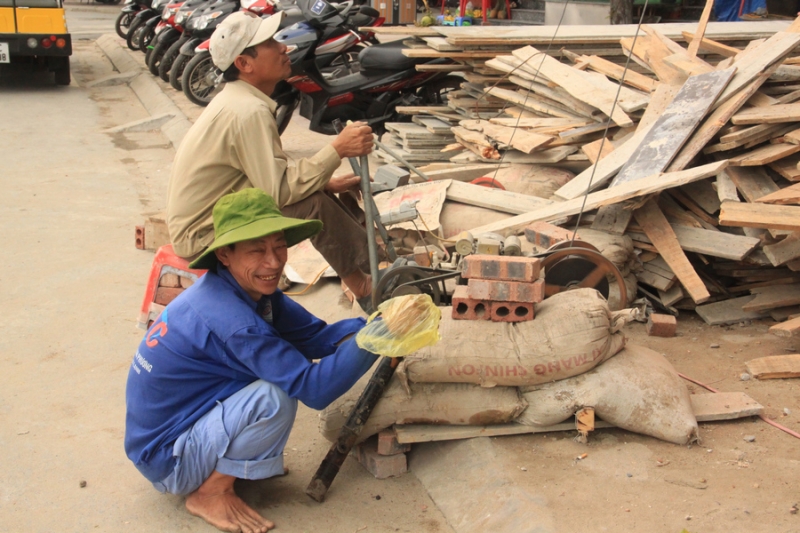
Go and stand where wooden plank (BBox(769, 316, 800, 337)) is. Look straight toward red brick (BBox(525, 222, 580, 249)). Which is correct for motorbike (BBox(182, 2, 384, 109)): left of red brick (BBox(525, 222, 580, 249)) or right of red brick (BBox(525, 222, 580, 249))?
right

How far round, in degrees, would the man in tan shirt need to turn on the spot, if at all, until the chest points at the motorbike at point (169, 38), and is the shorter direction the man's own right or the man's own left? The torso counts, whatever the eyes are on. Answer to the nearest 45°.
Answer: approximately 90° to the man's own left

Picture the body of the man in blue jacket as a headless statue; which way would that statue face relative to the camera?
to the viewer's right

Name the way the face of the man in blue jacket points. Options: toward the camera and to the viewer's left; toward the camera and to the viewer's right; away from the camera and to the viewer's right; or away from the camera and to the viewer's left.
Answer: toward the camera and to the viewer's right

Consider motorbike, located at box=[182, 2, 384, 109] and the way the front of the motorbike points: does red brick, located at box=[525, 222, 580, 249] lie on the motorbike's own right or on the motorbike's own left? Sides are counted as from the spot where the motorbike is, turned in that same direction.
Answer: on the motorbike's own left

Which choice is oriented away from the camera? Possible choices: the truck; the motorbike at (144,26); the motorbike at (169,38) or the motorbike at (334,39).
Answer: the truck

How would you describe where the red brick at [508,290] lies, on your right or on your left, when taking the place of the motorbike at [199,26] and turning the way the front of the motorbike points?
on your left

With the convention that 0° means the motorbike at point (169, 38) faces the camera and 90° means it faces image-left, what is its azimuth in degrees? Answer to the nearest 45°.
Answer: approximately 45°

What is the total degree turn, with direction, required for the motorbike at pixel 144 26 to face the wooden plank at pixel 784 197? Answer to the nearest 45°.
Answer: approximately 45° to its left

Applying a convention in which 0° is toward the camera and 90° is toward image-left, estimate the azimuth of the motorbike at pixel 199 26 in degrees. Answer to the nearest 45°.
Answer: approximately 45°

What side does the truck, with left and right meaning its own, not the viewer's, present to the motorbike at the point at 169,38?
right

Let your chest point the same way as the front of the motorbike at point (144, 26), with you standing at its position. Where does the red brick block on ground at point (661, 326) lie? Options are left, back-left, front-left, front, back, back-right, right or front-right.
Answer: front-left

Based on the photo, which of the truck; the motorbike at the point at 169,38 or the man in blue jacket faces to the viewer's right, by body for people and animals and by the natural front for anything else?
the man in blue jacket

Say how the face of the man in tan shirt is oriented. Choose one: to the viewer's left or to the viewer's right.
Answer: to the viewer's right

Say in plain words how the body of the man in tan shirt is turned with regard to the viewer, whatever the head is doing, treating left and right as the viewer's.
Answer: facing to the right of the viewer
